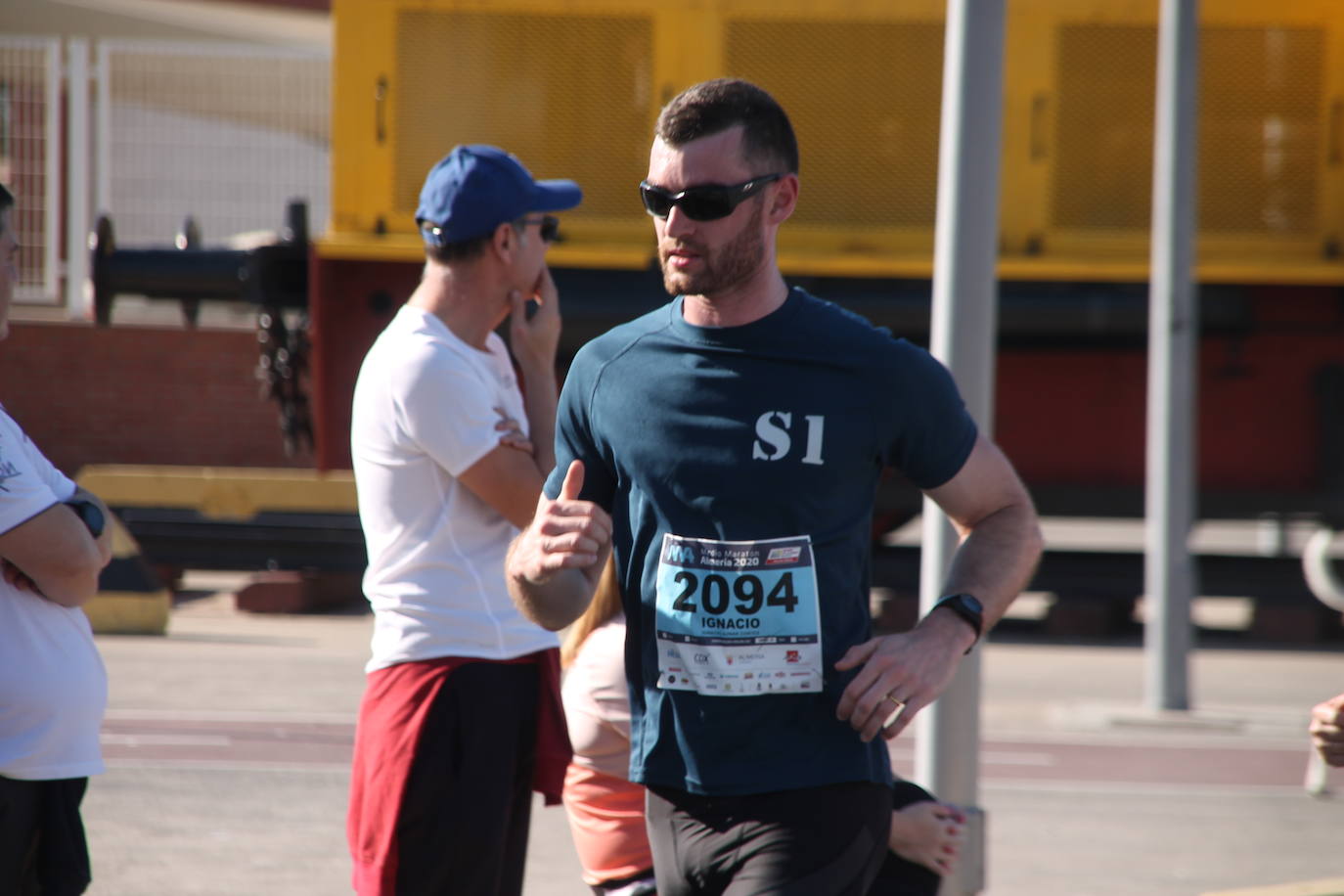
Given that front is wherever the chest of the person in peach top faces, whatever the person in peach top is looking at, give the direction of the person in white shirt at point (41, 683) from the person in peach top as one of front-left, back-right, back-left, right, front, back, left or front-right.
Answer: back

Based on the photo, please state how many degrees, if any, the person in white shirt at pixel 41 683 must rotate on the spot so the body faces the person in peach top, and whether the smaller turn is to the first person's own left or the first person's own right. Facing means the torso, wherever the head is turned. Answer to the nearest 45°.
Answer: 0° — they already face them

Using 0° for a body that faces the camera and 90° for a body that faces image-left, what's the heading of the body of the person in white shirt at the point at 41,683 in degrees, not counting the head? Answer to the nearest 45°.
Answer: approximately 270°

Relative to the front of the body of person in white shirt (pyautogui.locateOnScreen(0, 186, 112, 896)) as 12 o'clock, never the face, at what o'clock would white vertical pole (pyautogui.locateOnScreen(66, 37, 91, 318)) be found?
The white vertical pole is roughly at 9 o'clock from the person in white shirt.

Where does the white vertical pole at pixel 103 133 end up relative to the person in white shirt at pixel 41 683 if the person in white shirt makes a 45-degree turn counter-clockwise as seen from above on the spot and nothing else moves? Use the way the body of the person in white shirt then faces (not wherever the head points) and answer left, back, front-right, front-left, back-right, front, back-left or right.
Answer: front-left

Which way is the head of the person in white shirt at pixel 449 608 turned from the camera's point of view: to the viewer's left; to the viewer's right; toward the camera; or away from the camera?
to the viewer's right
